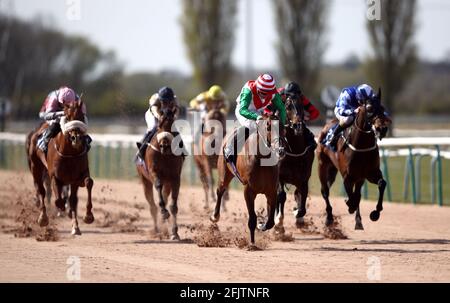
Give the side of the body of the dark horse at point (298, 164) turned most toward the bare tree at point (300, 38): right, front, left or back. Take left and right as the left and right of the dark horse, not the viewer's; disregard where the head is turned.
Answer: back

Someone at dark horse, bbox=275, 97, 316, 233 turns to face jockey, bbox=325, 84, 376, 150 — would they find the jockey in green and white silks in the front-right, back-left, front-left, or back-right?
back-right

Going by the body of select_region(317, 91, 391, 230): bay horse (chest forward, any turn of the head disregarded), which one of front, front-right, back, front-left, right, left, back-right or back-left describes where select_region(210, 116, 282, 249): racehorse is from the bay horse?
right

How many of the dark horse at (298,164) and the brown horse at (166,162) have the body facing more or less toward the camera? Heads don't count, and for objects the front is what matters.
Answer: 2

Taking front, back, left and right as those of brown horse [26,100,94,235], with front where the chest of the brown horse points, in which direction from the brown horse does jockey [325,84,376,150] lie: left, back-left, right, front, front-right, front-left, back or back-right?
front-left

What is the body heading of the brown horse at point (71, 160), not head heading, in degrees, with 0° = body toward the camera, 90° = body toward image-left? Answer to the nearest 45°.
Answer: approximately 315°

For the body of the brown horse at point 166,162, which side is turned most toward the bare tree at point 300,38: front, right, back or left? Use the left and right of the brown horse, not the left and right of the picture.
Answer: back

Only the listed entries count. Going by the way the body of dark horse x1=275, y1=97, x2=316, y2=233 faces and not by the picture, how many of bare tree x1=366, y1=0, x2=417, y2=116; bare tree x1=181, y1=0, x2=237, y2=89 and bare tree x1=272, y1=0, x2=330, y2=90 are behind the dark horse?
3

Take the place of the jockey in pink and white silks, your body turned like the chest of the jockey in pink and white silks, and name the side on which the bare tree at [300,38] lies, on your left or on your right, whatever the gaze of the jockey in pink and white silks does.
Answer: on your left
